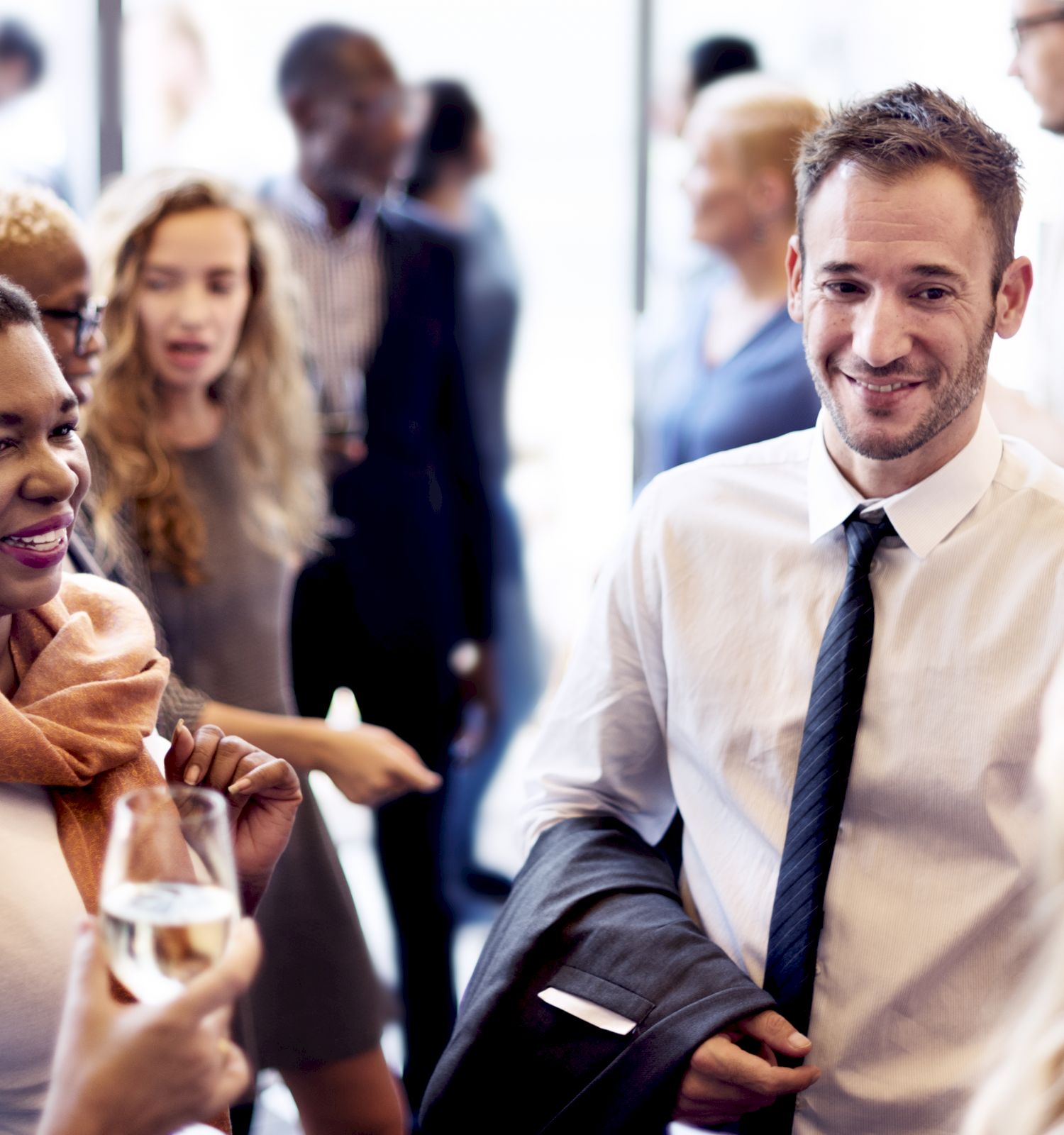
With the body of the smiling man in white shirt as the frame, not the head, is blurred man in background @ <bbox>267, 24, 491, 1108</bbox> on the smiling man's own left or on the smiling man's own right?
on the smiling man's own right

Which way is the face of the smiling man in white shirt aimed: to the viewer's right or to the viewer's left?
to the viewer's left

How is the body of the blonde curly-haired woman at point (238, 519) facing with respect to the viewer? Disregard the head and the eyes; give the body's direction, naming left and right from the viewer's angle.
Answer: facing the viewer

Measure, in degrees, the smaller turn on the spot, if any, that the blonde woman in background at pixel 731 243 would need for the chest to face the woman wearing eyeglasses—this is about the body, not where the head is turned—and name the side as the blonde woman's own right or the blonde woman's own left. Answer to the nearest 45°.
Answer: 0° — they already face them

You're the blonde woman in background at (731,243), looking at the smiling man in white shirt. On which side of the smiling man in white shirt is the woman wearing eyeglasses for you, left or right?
right

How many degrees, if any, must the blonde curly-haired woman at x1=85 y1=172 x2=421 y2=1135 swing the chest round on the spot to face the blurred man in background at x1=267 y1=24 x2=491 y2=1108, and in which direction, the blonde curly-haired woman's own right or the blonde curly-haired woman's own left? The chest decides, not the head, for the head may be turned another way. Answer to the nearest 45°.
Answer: approximately 180°

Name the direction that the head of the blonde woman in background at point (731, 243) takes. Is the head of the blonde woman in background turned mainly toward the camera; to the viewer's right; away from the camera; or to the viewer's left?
to the viewer's left

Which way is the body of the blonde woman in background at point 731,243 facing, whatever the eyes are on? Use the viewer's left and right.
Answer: facing the viewer and to the left of the viewer

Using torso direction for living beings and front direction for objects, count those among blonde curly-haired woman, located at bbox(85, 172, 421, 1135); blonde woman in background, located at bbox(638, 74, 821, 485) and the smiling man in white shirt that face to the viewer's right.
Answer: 0

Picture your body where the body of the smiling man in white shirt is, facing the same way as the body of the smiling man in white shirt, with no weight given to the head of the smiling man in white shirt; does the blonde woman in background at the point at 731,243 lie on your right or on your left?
on your right

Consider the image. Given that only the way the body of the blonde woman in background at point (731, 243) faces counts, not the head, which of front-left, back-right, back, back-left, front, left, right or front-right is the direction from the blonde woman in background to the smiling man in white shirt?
front-left
